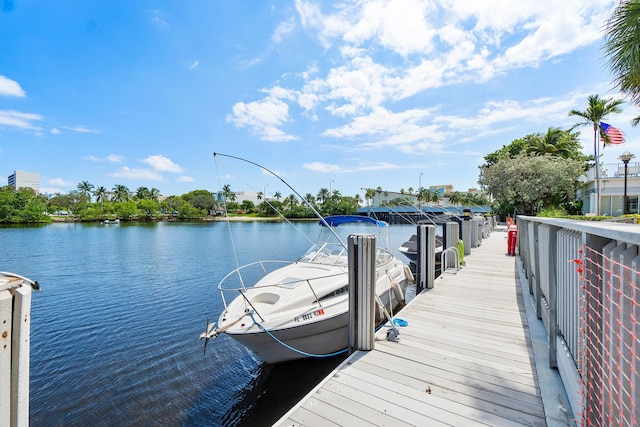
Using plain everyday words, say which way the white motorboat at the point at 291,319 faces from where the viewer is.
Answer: facing the viewer and to the left of the viewer

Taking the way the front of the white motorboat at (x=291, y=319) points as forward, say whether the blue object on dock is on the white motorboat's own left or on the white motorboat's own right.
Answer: on the white motorboat's own left

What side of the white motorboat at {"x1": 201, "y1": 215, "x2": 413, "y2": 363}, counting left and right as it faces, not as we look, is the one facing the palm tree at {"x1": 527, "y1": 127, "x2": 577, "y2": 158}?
back

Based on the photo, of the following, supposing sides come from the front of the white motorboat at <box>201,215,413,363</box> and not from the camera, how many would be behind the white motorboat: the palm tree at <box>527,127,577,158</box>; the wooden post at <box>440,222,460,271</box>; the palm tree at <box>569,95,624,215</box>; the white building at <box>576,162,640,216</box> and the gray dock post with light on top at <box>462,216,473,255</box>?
5

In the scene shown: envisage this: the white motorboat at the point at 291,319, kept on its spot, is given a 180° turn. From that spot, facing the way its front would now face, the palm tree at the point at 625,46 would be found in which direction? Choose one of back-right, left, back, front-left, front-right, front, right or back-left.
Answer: front-right

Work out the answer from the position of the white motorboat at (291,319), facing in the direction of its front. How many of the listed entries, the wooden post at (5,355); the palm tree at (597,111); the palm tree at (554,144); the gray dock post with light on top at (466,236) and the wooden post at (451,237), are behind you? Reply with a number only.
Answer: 4

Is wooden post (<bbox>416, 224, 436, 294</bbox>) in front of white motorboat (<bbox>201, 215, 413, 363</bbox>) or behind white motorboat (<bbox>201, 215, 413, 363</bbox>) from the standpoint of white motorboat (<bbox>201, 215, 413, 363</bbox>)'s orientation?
behind

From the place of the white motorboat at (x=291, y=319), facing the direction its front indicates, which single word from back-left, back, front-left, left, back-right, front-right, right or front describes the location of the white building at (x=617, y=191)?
back

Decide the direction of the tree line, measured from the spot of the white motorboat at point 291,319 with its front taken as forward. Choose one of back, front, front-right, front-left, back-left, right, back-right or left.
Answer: back

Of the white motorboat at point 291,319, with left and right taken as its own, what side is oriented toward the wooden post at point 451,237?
back

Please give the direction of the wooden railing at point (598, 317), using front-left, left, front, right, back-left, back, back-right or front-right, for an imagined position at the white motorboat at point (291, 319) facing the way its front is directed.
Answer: left

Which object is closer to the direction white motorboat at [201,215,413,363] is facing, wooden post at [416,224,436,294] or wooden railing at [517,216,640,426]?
the wooden railing

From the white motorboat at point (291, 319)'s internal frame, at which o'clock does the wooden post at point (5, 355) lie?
The wooden post is roughly at 11 o'clock from the white motorboat.

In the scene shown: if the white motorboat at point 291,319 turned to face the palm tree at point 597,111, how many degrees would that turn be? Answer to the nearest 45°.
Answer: approximately 180°

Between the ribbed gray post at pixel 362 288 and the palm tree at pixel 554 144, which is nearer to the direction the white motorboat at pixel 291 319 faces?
the ribbed gray post
